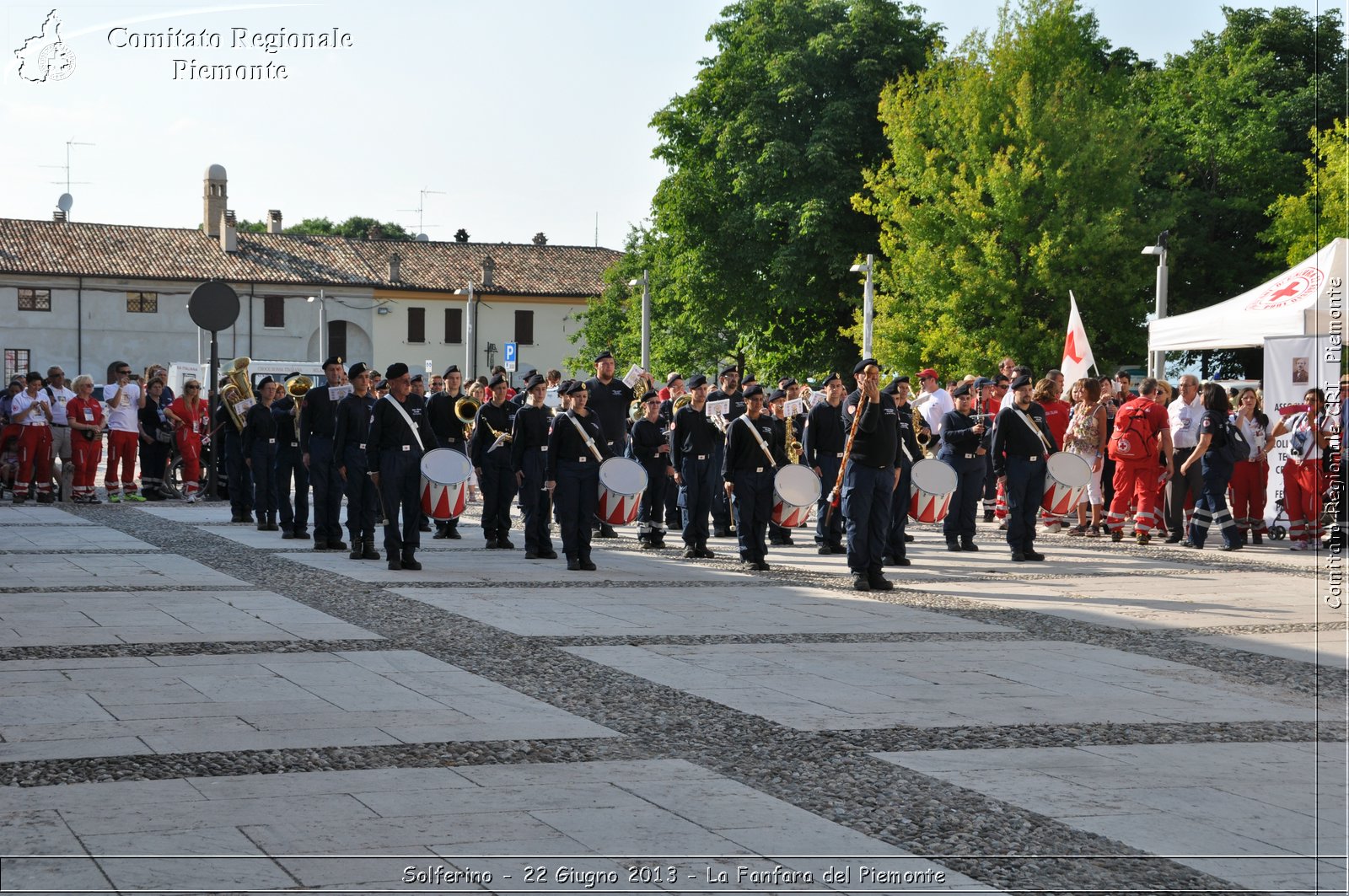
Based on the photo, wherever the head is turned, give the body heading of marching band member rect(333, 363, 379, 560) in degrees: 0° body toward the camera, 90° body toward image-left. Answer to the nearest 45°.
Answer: approximately 315°

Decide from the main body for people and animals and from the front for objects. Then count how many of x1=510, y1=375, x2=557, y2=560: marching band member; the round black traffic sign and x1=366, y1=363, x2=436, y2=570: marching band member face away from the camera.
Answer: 1

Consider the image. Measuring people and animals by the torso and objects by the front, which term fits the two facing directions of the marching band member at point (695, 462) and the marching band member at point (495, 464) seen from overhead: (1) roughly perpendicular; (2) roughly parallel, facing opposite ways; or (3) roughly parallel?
roughly parallel

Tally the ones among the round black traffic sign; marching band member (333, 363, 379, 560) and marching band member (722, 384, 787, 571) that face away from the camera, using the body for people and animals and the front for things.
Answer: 1

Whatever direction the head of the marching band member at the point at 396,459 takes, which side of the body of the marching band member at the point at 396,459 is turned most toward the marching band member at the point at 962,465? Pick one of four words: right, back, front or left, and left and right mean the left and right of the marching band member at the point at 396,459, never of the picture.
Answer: left

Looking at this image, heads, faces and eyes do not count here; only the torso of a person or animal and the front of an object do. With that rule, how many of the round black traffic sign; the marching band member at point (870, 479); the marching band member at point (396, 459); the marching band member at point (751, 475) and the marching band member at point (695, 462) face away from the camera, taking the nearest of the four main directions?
1

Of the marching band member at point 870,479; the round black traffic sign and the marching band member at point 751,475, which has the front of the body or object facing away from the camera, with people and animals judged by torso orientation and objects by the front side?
the round black traffic sign

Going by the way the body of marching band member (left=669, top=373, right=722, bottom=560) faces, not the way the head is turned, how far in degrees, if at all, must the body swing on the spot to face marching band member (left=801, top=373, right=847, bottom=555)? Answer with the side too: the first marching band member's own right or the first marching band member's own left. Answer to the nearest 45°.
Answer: approximately 45° to the first marching band member's own left

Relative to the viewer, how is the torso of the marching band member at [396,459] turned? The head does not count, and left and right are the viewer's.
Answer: facing the viewer and to the right of the viewer

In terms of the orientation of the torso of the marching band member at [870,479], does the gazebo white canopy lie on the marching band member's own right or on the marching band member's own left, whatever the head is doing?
on the marching band member's own left

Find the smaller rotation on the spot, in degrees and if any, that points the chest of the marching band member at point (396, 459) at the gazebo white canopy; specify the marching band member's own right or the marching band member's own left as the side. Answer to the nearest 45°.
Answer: approximately 45° to the marching band member's own left

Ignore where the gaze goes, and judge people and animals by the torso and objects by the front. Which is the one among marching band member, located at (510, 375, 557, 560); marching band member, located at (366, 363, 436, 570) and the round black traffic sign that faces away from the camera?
the round black traffic sign

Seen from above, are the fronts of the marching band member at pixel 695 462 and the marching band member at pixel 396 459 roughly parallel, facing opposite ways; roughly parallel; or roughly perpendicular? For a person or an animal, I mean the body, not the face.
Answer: roughly parallel

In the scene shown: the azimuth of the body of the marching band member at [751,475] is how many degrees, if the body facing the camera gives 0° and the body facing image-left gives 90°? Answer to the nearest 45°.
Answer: approximately 315°
